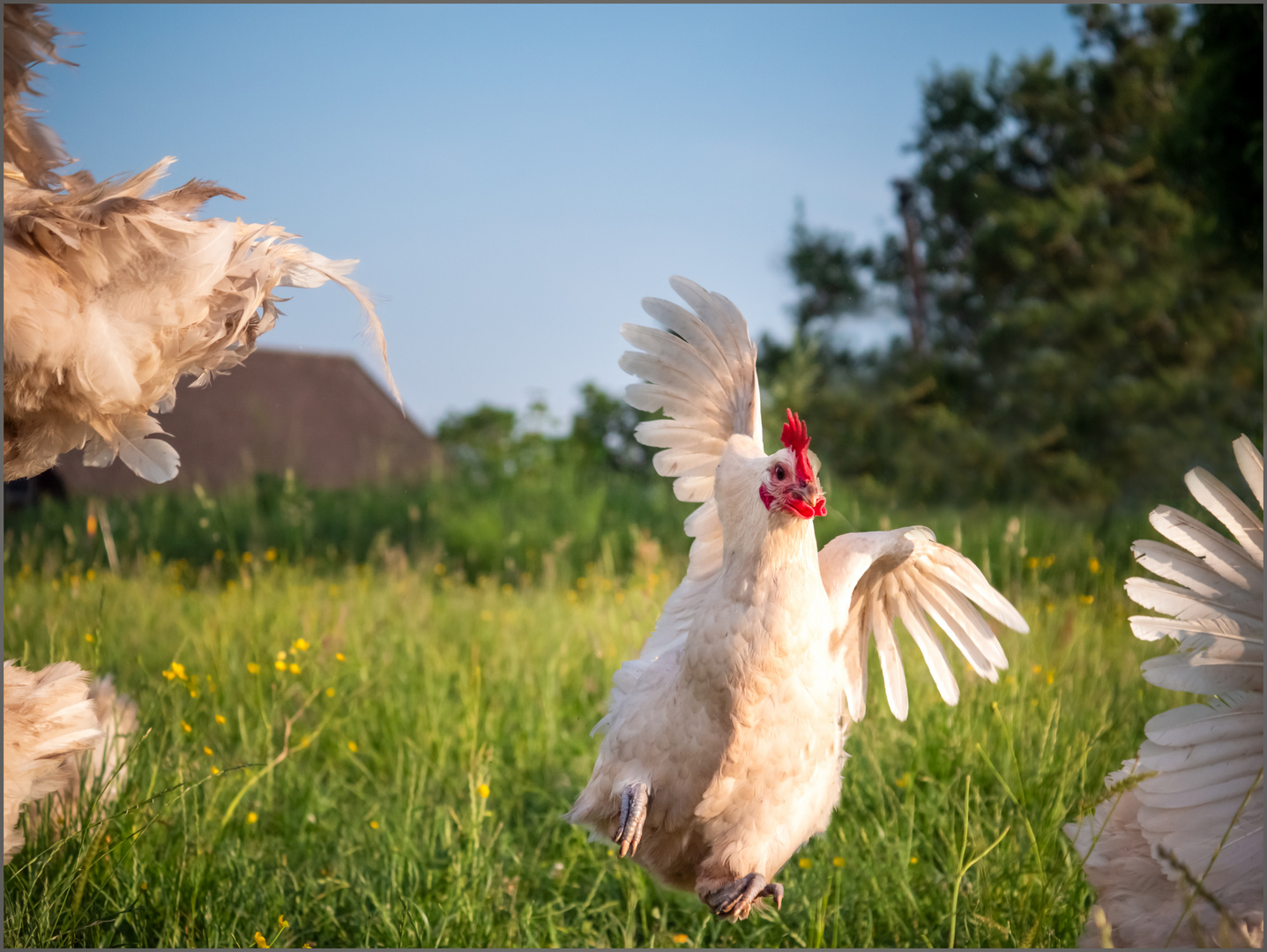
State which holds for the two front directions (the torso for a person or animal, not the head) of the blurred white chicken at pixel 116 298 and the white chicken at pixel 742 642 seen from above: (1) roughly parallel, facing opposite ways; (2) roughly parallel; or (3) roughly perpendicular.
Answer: roughly perpendicular

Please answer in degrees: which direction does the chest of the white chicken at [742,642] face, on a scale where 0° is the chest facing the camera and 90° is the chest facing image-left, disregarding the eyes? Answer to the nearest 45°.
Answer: approximately 315°

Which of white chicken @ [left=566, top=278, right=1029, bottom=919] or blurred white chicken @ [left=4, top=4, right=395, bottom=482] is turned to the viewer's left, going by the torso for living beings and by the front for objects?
the blurred white chicken

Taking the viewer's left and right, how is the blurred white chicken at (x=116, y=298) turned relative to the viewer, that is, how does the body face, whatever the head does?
facing to the left of the viewer

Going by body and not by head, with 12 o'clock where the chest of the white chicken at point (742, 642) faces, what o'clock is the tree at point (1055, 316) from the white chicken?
The tree is roughly at 8 o'clock from the white chicken.

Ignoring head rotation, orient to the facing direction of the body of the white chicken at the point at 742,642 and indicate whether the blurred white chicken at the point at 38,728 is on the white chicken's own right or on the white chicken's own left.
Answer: on the white chicken's own right
